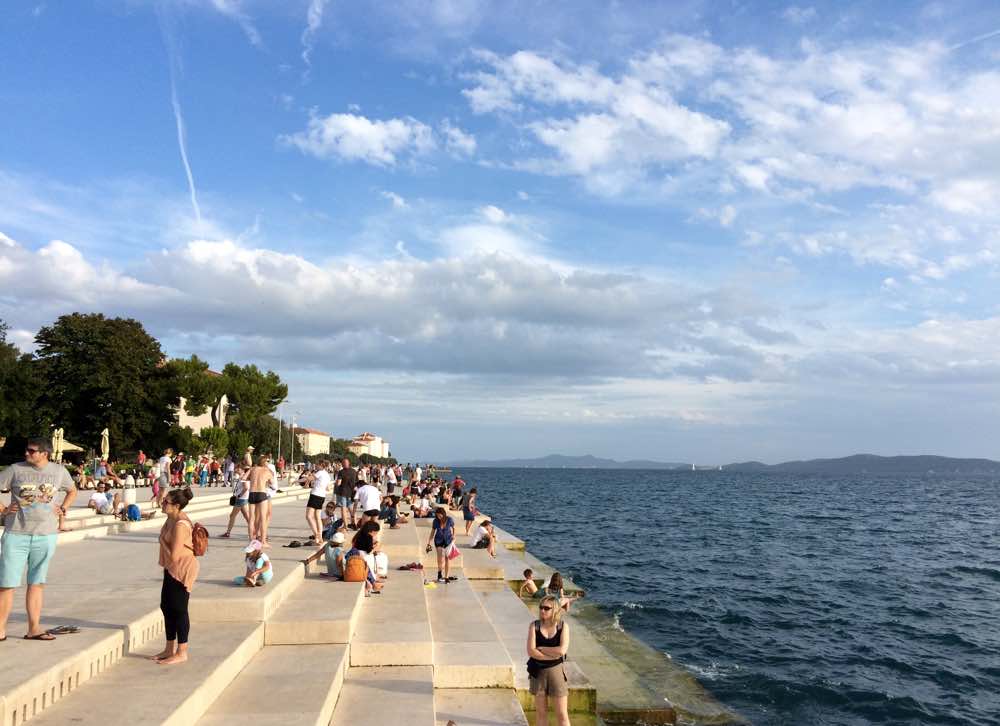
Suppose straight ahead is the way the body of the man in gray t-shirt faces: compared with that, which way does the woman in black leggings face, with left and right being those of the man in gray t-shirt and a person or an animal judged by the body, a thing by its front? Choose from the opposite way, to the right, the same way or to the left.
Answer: to the right

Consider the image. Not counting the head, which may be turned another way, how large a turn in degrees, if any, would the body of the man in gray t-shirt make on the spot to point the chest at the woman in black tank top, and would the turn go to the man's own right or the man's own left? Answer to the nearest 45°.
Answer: approximately 90° to the man's own left

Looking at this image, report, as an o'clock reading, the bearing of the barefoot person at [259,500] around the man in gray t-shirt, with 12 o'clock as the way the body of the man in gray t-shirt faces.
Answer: The barefoot person is roughly at 7 o'clock from the man in gray t-shirt.

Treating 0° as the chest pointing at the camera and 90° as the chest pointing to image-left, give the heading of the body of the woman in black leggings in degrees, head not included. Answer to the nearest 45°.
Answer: approximately 90°

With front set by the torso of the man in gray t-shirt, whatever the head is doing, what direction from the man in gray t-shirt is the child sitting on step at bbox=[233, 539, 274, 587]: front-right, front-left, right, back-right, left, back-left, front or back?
back-left

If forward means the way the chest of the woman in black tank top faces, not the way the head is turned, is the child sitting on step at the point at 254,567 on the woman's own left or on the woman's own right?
on the woman's own right

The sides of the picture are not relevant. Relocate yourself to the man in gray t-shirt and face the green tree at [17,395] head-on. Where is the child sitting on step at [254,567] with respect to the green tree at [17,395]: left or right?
right

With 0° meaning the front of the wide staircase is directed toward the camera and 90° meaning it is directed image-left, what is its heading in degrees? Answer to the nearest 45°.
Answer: approximately 270°

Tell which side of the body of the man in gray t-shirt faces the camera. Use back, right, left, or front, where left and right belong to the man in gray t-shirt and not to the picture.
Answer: front

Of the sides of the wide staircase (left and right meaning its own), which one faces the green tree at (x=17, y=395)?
left

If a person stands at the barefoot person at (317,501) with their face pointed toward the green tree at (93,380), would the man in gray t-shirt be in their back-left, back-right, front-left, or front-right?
back-left

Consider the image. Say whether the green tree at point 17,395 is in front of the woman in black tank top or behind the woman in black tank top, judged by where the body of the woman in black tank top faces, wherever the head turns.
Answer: behind

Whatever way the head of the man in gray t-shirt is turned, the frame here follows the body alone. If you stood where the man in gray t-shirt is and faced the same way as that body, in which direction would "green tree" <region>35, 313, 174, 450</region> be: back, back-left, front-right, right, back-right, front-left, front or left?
back
